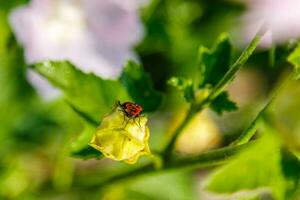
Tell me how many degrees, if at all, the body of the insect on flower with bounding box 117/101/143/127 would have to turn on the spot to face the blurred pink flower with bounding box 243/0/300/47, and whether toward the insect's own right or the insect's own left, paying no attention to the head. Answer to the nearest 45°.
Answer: approximately 135° to the insect's own right

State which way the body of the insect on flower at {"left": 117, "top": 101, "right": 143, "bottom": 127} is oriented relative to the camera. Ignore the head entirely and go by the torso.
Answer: to the viewer's left
